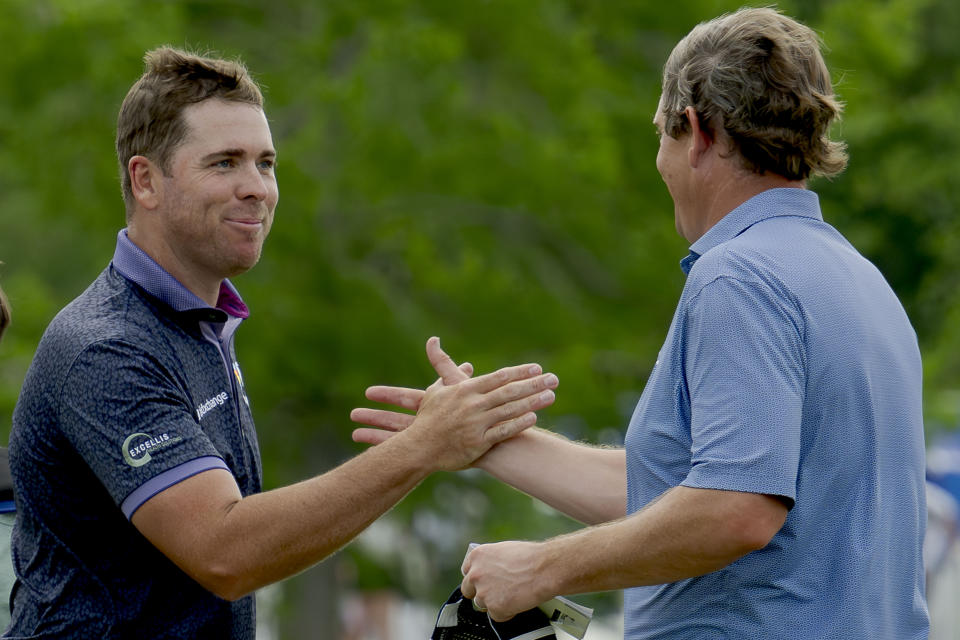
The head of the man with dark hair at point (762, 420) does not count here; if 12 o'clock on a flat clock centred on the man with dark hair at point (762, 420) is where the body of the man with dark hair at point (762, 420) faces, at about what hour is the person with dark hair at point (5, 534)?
the person with dark hair at point (5, 534) is roughly at 11 o'clock from the man with dark hair at point (762, 420).

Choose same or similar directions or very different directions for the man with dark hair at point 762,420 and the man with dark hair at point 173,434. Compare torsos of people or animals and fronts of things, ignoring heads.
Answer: very different directions

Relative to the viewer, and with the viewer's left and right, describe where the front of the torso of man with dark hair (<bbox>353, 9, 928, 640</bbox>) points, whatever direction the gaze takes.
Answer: facing away from the viewer and to the left of the viewer

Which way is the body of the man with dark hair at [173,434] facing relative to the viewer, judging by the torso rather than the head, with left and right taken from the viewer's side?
facing the viewer and to the right of the viewer

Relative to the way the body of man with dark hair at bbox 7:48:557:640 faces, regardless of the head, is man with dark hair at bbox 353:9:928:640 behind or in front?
in front

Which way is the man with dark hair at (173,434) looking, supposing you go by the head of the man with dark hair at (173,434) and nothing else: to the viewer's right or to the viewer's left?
to the viewer's right

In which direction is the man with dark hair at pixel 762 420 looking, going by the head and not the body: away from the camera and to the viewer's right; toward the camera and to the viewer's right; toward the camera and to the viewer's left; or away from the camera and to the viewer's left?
away from the camera and to the viewer's left

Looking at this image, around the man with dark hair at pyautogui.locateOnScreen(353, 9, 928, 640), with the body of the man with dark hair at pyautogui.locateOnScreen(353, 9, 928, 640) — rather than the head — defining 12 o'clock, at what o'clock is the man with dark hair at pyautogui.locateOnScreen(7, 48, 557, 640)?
the man with dark hair at pyautogui.locateOnScreen(7, 48, 557, 640) is roughly at 11 o'clock from the man with dark hair at pyautogui.locateOnScreen(353, 9, 928, 640).
